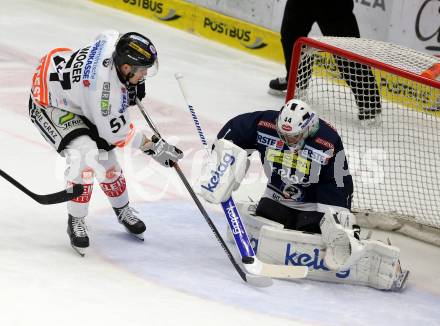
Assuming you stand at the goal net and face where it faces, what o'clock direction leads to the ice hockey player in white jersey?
The ice hockey player in white jersey is roughly at 12 o'clock from the goal net.
